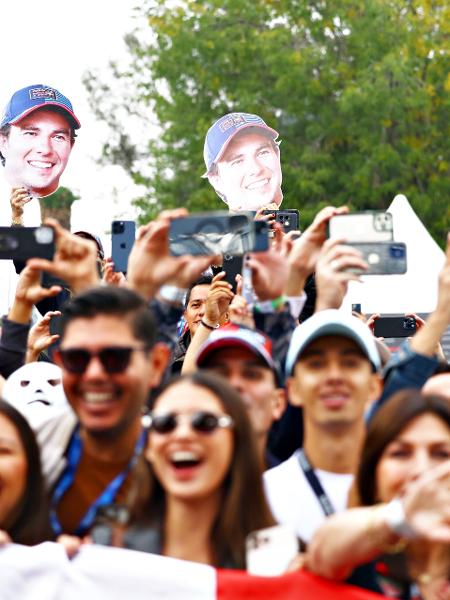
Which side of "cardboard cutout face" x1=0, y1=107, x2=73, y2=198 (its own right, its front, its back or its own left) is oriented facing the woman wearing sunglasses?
front

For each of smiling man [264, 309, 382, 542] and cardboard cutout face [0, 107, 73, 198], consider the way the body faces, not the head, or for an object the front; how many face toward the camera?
2

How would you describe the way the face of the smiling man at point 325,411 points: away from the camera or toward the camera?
toward the camera

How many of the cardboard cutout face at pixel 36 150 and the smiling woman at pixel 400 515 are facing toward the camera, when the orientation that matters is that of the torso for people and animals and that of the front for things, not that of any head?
2

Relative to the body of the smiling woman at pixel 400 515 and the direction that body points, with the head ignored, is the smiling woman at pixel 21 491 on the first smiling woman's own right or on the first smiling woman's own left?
on the first smiling woman's own right

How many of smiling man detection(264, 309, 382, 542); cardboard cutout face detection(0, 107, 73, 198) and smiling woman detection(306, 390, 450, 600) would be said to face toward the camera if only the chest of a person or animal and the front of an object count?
3

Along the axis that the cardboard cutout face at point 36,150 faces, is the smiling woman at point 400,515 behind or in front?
in front

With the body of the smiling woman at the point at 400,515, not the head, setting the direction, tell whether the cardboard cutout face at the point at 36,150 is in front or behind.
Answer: behind

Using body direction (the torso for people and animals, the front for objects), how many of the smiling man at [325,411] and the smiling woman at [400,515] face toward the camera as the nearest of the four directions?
2

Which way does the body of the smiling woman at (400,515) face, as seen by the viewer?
toward the camera

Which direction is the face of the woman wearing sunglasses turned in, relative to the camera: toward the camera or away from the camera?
toward the camera

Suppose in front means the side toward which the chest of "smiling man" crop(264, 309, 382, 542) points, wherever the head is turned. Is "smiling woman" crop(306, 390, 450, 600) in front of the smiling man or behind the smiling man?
in front

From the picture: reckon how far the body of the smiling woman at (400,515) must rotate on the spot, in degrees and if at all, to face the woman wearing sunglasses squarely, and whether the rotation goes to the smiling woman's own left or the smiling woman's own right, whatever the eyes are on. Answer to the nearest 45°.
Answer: approximately 90° to the smiling woman's own right

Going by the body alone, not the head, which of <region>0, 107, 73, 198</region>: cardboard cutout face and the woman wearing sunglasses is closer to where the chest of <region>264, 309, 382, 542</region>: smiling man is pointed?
the woman wearing sunglasses

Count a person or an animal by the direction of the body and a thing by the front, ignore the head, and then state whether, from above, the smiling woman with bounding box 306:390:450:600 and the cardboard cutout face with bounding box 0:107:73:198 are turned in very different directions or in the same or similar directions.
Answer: same or similar directions

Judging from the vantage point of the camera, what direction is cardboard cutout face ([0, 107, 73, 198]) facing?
facing the viewer

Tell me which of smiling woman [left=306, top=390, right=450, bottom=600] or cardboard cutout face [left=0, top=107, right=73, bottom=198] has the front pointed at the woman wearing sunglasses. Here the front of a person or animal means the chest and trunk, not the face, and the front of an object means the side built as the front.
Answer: the cardboard cutout face

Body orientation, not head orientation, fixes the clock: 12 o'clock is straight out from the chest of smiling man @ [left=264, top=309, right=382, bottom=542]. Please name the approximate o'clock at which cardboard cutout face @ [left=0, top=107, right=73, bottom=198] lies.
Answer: The cardboard cutout face is roughly at 5 o'clock from the smiling man.

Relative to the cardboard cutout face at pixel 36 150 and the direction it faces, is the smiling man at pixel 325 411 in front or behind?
in front

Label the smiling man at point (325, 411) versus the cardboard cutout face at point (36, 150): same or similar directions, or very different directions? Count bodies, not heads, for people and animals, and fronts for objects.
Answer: same or similar directions
